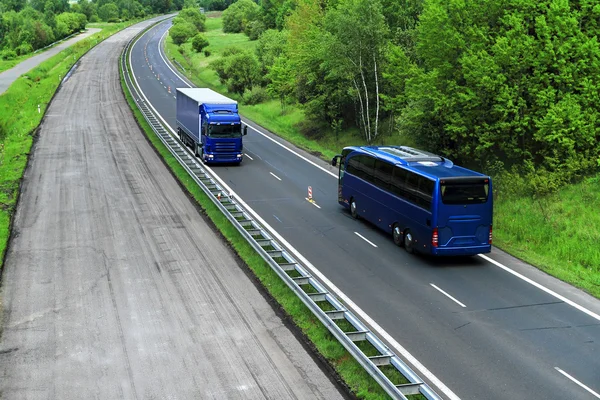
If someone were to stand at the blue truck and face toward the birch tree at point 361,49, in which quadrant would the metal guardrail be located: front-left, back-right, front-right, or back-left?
back-right

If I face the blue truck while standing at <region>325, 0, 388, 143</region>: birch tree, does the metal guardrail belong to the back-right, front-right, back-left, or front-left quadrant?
front-left

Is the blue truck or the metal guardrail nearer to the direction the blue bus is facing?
the blue truck

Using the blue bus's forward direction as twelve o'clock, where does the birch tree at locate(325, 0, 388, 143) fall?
The birch tree is roughly at 1 o'clock from the blue bus.

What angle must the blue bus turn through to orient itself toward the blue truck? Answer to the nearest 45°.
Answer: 0° — it already faces it

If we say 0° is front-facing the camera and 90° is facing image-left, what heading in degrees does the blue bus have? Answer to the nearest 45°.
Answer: approximately 135°

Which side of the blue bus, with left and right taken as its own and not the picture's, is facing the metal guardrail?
left
